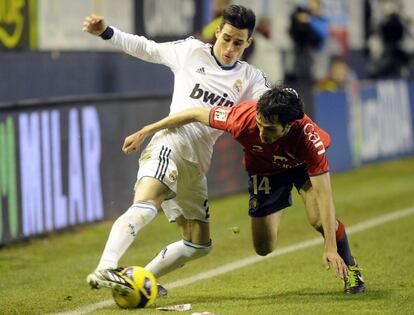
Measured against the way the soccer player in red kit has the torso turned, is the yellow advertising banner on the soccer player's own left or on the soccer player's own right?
on the soccer player's own right

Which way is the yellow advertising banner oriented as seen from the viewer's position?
toward the camera

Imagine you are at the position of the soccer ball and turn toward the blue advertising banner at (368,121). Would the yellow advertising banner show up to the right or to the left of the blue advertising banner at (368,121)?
left

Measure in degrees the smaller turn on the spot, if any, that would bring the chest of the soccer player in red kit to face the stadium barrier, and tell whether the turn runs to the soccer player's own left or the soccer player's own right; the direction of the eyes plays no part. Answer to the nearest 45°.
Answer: approximately 90° to the soccer player's own right

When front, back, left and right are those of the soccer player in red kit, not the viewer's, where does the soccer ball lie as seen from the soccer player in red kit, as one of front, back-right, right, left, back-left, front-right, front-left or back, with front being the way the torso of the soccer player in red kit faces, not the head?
front

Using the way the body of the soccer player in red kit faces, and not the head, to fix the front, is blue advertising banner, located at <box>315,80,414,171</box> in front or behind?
behind

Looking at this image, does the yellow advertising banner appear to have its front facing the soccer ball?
yes
